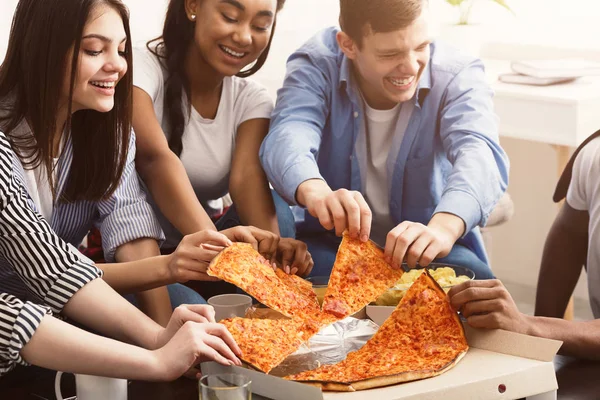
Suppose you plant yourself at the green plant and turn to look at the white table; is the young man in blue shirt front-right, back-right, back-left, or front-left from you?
front-right

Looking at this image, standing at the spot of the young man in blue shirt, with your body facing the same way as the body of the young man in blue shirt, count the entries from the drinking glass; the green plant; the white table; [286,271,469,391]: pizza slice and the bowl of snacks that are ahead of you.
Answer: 3

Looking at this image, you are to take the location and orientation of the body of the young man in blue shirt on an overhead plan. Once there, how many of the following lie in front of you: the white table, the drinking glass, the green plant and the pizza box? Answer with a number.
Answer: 2

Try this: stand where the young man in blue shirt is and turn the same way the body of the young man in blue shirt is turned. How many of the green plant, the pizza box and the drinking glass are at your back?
1

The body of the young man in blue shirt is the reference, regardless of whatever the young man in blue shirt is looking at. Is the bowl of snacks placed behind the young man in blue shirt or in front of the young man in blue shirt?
in front

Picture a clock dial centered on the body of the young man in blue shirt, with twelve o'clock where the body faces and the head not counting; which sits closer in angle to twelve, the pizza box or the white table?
the pizza box

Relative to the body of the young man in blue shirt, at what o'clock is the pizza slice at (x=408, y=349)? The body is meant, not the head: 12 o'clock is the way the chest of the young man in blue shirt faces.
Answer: The pizza slice is roughly at 12 o'clock from the young man in blue shirt.

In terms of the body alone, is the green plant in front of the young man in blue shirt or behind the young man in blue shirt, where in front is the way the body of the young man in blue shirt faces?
behind

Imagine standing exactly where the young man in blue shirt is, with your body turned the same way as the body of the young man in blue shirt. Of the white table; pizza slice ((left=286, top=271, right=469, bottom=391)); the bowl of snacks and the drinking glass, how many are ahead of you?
3

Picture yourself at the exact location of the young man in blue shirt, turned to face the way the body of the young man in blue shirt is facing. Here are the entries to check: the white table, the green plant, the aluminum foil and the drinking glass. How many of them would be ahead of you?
2

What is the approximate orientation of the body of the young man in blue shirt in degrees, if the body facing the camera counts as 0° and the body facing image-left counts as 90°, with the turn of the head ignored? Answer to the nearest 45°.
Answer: approximately 0°

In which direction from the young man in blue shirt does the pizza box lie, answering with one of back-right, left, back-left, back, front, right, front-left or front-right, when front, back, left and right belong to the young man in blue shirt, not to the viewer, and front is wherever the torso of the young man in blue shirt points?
front

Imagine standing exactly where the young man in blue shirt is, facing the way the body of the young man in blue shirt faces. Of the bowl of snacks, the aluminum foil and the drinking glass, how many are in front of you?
3

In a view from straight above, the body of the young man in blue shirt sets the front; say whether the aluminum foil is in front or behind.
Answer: in front

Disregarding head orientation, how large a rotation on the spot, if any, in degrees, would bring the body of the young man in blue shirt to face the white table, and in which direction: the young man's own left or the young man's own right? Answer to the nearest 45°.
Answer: approximately 135° to the young man's own left
